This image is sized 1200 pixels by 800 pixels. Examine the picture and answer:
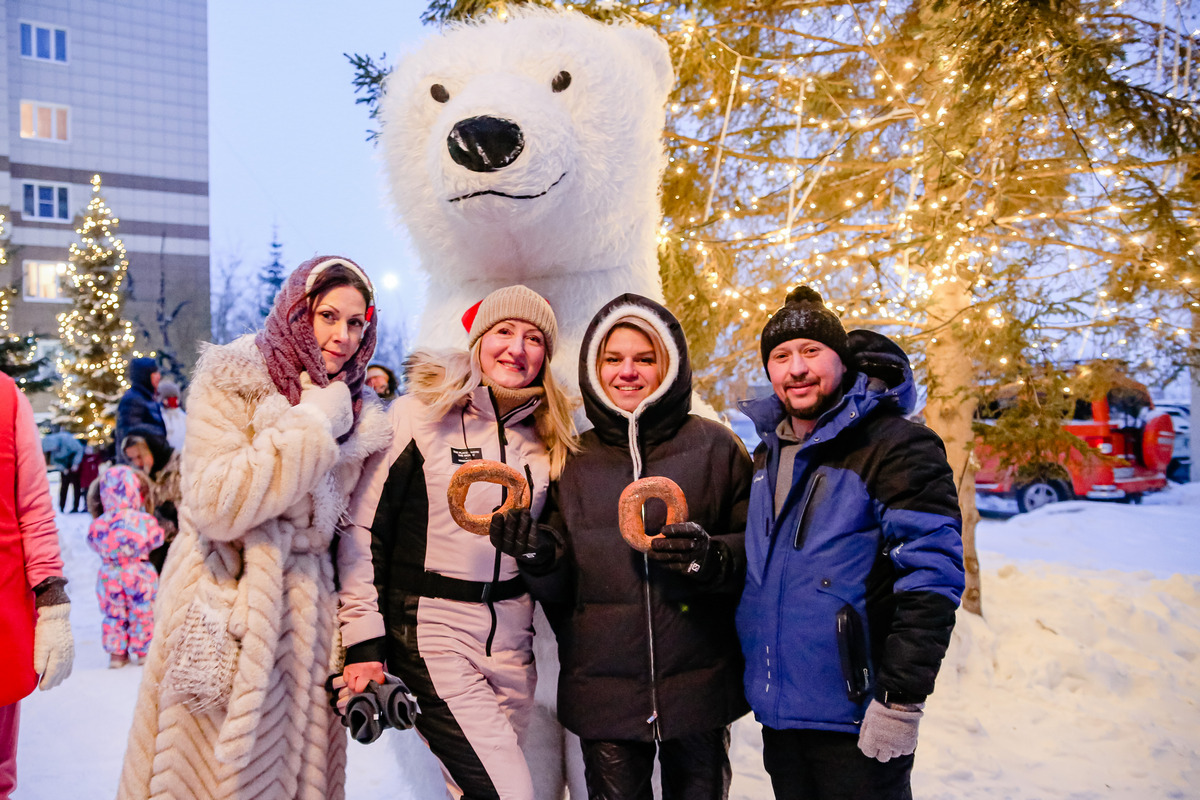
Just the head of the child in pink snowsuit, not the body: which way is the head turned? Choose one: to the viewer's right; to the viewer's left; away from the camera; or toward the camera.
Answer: away from the camera

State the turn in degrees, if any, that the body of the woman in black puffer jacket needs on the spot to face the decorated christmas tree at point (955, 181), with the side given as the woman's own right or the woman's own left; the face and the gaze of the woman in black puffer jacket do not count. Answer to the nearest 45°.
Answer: approximately 135° to the woman's own left

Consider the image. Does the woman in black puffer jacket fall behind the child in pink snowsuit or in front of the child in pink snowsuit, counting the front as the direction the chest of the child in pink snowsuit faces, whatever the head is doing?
behind

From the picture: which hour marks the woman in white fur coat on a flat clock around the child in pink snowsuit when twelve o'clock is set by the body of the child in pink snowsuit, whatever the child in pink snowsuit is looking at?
The woman in white fur coat is roughly at 6 o'clock from the child in pink snowsuit.

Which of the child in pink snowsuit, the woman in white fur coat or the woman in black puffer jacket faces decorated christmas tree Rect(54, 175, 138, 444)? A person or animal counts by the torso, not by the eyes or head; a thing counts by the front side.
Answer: the child in pink snowsuit

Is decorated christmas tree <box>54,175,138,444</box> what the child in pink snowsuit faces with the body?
yes

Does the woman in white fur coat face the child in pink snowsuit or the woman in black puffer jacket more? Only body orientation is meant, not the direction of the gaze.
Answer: the woman in black puffer jacket

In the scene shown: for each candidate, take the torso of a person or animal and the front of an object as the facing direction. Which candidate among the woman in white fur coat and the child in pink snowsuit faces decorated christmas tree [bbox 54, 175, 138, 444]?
the child in pink snowsuit

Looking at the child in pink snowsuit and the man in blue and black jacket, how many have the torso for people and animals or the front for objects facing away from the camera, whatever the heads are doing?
1

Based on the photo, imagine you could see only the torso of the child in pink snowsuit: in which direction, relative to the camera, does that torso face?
away from the camera

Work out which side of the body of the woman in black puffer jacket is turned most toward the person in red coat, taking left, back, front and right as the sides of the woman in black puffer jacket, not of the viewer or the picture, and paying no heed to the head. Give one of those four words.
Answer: right

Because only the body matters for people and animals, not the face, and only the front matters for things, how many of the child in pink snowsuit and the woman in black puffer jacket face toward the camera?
1
